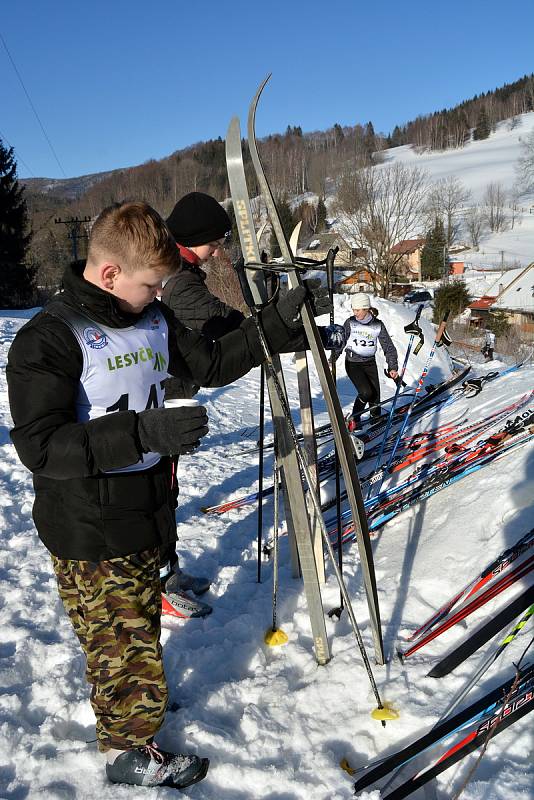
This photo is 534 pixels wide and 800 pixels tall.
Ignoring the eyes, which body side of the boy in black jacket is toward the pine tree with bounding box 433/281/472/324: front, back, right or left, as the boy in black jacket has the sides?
left

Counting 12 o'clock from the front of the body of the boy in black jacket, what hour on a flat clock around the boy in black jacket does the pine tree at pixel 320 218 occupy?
The pine tree is roughly at 8 o'clock from the boy in black jacket.

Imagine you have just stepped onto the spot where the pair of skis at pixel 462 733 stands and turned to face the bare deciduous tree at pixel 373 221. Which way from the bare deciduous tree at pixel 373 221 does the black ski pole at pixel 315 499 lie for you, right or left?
left

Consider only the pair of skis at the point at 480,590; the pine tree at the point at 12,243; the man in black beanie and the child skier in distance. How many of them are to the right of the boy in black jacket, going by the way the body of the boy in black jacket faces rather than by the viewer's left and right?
0

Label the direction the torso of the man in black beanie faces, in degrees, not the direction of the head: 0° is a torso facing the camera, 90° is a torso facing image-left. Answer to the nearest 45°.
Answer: approximately 270°

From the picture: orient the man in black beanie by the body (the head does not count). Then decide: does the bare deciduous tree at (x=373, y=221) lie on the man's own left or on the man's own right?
on the man's own left

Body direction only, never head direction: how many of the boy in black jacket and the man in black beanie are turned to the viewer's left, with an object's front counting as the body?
0

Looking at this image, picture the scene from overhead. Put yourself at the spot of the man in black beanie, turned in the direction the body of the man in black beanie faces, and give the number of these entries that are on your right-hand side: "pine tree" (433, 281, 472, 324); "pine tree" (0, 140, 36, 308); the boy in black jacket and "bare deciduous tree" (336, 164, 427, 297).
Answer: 1

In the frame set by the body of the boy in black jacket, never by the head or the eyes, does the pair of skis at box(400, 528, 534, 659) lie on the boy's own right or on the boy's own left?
on the boy's own left

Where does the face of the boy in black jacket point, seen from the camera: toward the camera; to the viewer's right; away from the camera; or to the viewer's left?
to the viewer's right

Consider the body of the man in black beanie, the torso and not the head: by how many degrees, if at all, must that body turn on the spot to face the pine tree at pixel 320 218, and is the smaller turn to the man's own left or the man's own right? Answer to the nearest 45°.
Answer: approximately 90° to the man's own left

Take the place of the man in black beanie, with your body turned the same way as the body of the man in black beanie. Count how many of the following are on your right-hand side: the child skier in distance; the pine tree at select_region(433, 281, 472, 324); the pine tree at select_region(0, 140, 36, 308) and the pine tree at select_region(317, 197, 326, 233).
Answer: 0

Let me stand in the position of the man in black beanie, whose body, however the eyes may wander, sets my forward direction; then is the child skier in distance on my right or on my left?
on my left

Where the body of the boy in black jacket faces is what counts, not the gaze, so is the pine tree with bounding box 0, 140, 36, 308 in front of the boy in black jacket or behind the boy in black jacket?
behind

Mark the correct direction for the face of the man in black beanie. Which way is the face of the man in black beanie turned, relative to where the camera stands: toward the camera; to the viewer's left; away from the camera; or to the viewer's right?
to the viewer's right

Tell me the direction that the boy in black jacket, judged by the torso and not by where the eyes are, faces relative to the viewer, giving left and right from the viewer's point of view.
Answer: facing the viewer and to the right of the viewer

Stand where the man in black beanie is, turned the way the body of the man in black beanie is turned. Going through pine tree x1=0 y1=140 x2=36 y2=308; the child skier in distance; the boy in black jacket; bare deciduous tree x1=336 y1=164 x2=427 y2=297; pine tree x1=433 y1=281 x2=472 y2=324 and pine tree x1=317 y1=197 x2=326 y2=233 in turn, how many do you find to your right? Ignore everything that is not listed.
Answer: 1

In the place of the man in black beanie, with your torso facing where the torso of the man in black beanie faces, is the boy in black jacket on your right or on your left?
on your right
